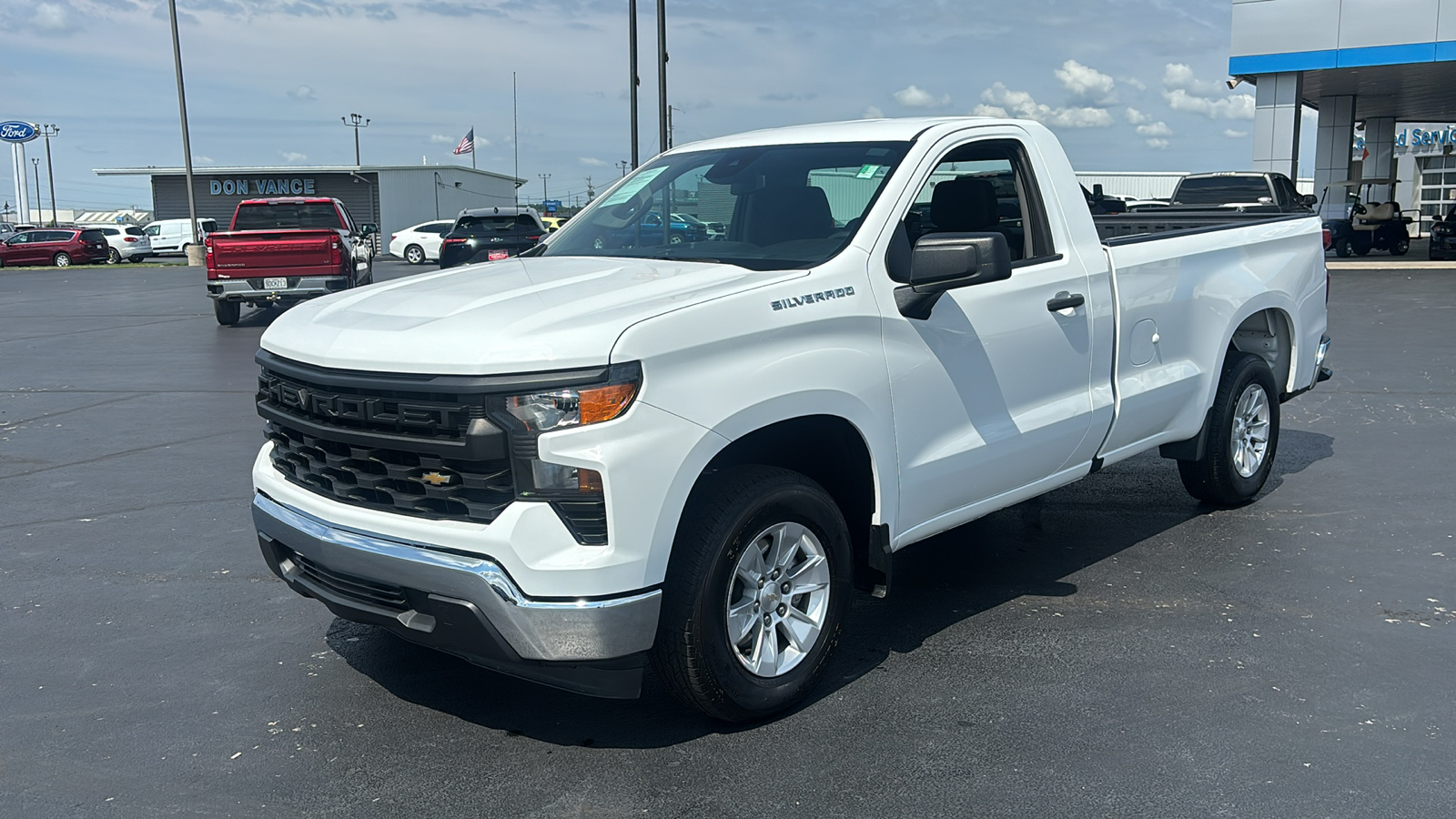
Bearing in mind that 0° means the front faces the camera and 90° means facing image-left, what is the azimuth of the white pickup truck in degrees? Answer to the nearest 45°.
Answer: approximately 45°

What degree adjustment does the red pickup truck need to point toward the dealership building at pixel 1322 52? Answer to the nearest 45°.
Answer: approximately 90° to its right

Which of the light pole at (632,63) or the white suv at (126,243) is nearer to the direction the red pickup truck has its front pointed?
the white suv

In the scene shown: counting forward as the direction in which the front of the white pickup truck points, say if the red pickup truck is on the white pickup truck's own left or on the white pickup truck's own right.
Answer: on the white pickup truck's own right

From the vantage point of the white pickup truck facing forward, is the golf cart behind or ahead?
behind

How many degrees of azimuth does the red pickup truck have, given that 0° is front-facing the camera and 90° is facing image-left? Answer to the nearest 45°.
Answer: approximately 180°

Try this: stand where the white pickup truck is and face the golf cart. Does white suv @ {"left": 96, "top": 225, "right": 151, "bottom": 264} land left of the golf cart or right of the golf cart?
left

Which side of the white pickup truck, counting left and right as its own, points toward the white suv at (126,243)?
right

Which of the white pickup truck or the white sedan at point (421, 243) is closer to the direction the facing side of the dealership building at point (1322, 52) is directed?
the white pickup truck

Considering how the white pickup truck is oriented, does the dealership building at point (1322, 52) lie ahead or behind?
behind

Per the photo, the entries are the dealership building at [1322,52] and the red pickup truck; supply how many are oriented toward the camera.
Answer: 1

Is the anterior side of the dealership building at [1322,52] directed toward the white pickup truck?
yes
